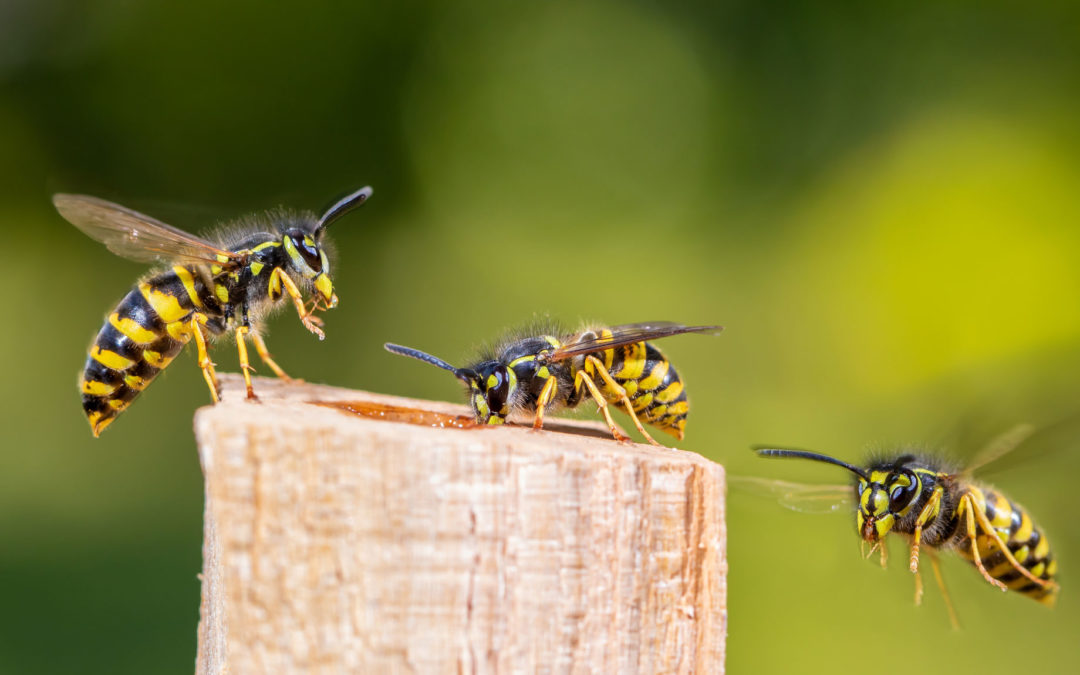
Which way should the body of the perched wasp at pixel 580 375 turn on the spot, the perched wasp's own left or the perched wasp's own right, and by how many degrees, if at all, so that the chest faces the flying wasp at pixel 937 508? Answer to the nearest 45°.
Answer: approximately 180°

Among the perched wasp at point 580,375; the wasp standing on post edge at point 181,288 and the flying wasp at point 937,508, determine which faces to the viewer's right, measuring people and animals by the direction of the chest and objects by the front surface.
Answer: the wasp standing on post edge at point 181,288

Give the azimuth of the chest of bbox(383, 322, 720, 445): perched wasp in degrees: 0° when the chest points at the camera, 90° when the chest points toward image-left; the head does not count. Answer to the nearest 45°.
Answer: approximately 90°

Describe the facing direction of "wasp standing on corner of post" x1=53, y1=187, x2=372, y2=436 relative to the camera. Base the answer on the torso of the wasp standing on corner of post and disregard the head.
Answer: to the viewer's right

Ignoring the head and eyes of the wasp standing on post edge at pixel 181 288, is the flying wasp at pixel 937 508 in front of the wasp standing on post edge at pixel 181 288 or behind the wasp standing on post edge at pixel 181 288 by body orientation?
in front

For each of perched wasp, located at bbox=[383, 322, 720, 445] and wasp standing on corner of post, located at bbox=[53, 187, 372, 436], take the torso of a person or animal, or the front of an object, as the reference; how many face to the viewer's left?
1

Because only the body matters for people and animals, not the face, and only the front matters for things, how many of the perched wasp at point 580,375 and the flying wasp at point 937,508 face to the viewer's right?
0

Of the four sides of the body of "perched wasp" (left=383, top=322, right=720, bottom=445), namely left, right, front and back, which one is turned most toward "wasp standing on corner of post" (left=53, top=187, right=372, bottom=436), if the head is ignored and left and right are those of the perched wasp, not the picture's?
front

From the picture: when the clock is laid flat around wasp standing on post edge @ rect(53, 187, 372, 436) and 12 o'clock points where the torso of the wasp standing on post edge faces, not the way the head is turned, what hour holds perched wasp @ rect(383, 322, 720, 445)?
The perched wasp is roughly at 1 o'clock from the wasp standing on post edge.

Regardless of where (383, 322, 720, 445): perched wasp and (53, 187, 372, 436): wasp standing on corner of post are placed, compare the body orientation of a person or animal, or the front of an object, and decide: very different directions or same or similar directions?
very different directions

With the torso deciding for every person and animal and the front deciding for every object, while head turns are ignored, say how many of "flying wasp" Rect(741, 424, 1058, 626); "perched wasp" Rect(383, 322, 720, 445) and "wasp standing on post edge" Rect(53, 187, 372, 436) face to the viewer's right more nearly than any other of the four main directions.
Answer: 1
